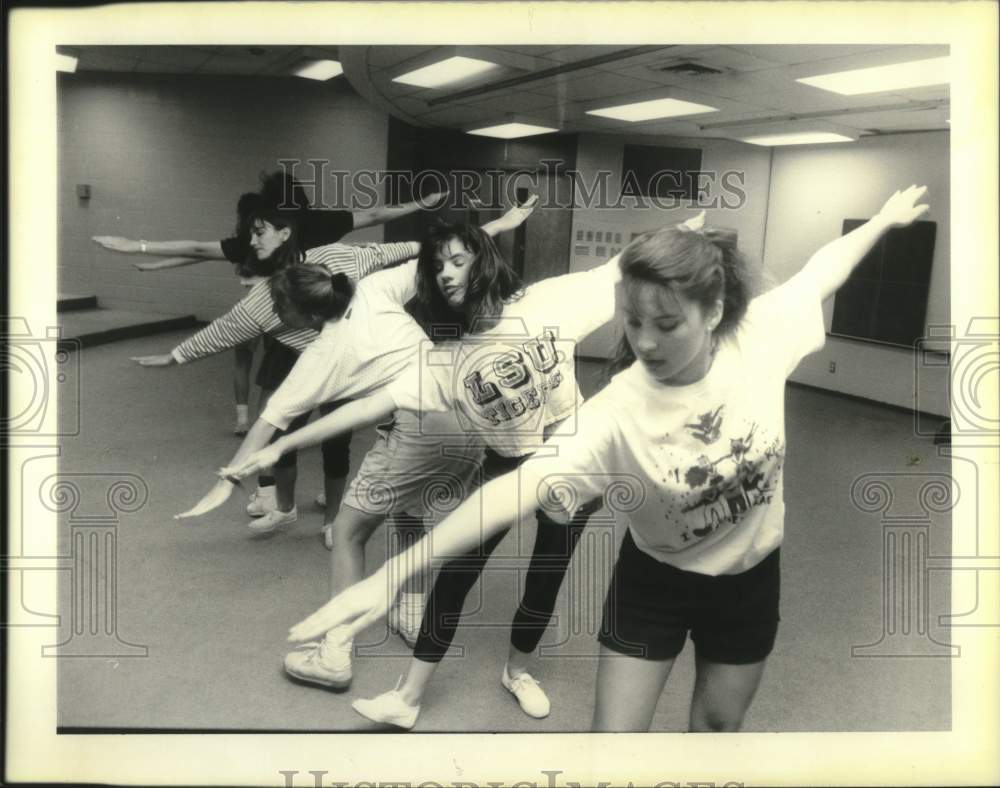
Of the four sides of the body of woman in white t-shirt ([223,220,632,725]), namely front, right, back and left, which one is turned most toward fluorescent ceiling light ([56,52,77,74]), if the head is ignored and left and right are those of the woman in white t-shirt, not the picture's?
right

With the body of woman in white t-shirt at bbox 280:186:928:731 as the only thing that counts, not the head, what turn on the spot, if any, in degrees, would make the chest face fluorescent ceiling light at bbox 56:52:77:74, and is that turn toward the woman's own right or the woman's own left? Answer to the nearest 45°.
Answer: approximately 90° to the woman's own right

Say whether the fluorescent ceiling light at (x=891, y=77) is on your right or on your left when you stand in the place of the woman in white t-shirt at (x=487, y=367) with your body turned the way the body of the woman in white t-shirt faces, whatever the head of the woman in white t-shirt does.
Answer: on your left

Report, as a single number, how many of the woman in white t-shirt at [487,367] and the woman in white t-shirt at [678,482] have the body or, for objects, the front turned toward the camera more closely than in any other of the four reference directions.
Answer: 2

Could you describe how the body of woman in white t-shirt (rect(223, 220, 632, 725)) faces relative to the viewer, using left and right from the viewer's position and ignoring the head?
facing the viewer

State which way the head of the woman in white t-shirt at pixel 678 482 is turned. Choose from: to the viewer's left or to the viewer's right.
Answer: to the viewer's left

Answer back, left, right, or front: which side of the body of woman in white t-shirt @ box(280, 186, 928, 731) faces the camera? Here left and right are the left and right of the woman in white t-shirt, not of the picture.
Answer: front
